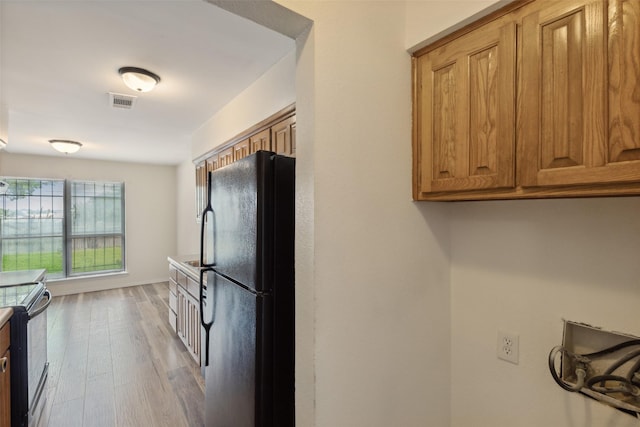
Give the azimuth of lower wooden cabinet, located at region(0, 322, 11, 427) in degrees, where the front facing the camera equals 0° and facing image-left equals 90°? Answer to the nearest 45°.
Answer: approximately 270°

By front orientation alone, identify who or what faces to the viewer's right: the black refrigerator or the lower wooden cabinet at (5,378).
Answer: the lower wooden cabinet

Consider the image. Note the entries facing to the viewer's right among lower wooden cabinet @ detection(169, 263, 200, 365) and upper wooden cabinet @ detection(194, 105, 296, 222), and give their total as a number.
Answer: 0

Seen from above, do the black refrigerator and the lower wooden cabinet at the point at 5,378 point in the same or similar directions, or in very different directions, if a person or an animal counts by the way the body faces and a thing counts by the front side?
very different directions

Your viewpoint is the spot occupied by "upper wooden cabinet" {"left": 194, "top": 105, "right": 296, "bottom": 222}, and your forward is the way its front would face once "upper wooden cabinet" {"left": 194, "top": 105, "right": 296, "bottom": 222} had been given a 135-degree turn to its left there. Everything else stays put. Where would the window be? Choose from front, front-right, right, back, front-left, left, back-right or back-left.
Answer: back-left

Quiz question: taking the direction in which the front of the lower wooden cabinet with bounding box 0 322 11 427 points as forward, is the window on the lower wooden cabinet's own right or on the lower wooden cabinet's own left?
on the lower wooden cabinet's own left

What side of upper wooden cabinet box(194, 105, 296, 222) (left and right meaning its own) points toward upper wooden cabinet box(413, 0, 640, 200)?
left

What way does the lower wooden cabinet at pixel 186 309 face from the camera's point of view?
to the viewer's left

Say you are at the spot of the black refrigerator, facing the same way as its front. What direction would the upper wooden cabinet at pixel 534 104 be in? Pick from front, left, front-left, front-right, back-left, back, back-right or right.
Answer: left

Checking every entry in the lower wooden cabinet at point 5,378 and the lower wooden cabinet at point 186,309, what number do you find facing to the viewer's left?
1

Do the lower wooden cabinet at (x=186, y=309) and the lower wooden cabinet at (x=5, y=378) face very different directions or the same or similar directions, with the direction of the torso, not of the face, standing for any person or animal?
very different directions

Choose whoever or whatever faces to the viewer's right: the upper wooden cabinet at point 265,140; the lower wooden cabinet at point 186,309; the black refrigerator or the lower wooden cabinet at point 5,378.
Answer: the lower wooden cabinet at point 5,378
